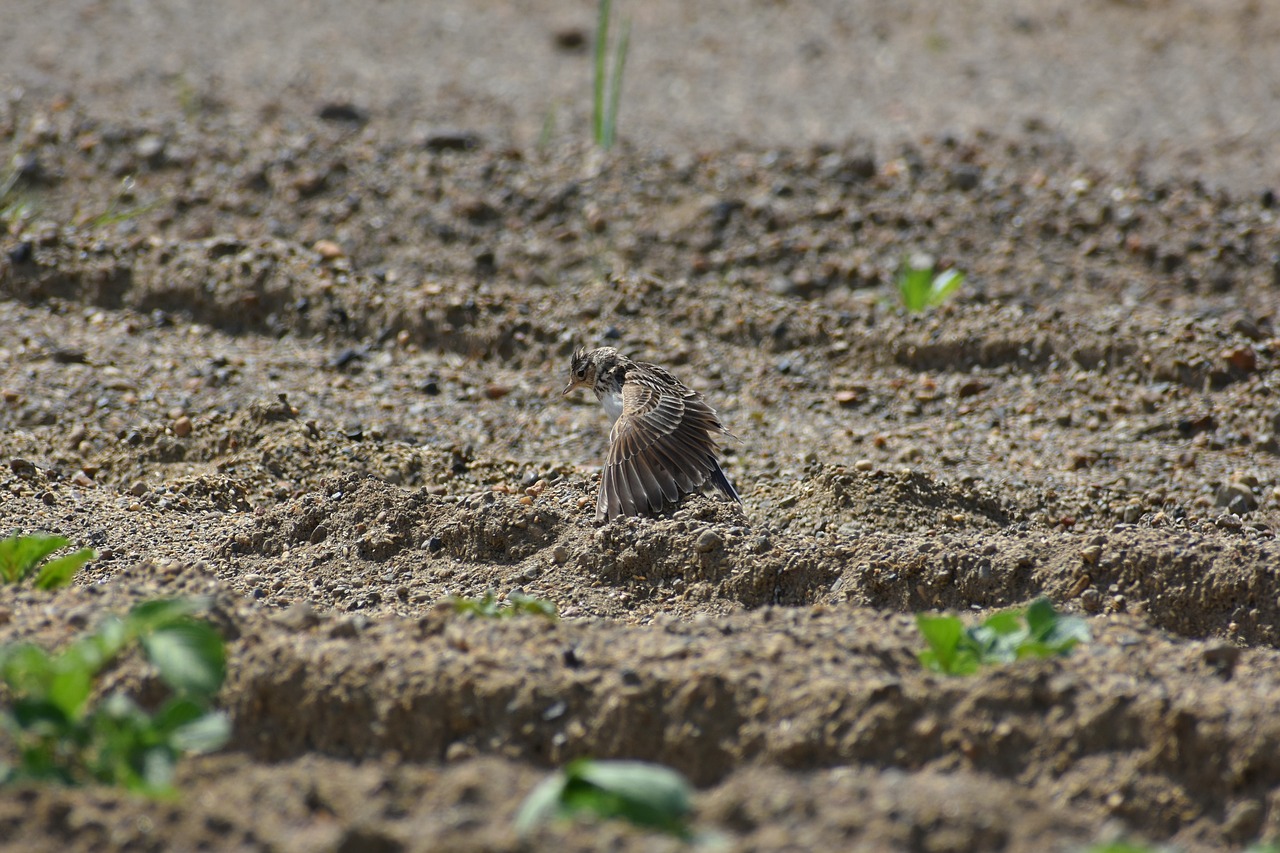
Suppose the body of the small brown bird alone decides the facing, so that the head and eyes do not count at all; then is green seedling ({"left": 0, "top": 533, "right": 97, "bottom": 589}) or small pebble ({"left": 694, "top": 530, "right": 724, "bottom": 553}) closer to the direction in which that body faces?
the green seedling

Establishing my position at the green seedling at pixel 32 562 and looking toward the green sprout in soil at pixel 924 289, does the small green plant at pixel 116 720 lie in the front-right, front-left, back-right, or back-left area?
back-right

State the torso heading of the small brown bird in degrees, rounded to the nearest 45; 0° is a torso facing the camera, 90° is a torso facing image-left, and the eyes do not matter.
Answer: approximately 90°

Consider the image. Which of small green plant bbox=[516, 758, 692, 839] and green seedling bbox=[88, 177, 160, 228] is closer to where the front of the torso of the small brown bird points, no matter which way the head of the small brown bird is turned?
the green seedling

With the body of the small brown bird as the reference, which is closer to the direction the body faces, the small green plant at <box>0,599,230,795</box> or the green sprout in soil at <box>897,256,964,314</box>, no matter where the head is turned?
the small green plant

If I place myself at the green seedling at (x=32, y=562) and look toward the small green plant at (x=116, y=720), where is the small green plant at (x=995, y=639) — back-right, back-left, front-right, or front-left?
front-left

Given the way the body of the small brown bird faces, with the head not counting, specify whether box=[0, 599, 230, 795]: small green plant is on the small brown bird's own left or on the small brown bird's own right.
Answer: on the small brown bird's own left

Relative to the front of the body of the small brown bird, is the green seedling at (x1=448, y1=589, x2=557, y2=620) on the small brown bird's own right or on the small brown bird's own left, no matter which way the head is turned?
on the small brown bird's own left
